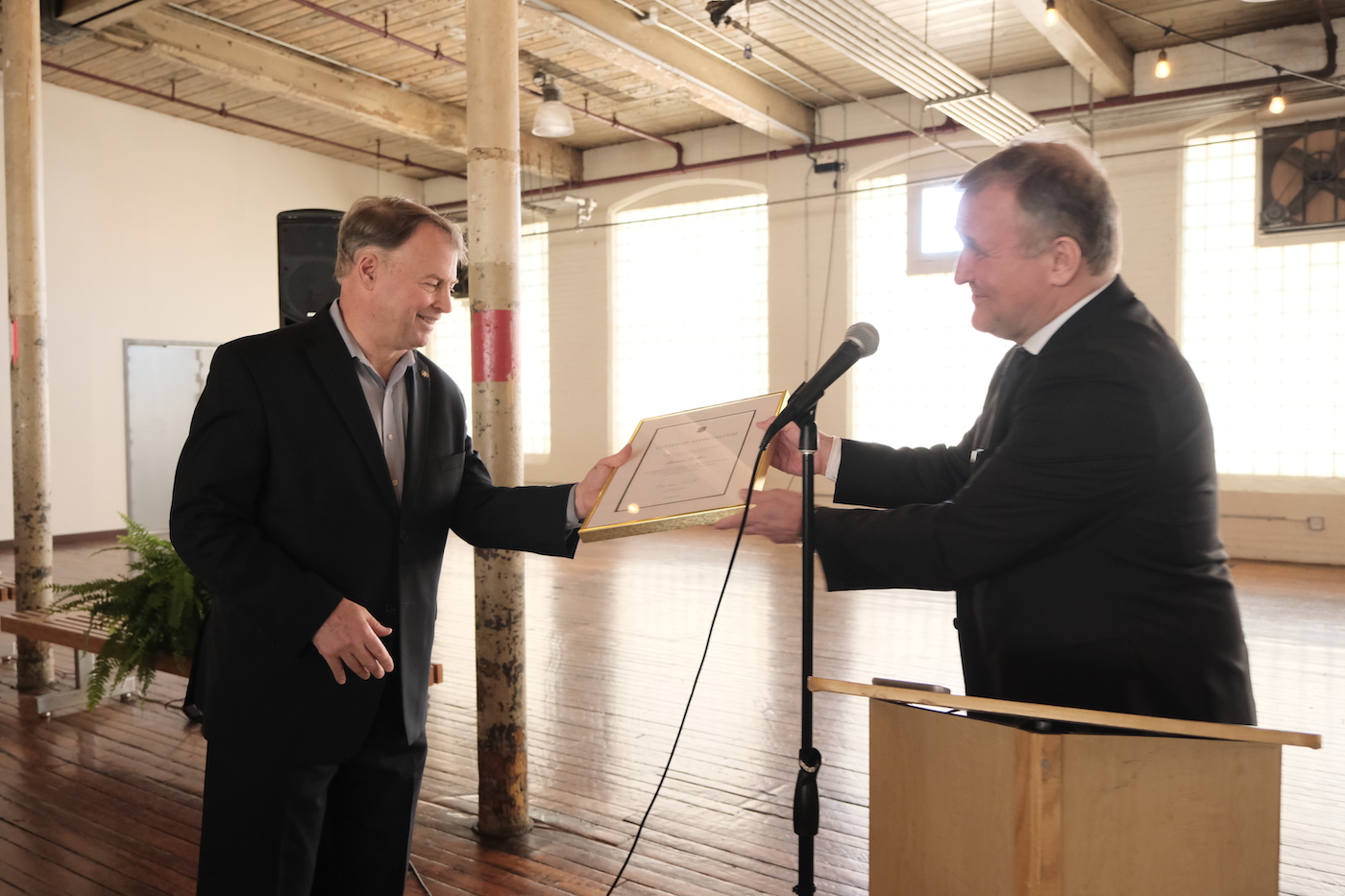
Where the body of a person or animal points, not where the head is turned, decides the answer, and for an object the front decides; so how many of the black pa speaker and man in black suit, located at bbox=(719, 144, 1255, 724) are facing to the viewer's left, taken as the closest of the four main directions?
1

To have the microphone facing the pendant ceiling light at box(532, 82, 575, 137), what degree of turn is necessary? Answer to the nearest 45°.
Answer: approximately 90° to its left

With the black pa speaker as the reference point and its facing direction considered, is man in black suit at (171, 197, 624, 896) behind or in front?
in front

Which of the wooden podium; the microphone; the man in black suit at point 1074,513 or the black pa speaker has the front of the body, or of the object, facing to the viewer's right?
the microphone

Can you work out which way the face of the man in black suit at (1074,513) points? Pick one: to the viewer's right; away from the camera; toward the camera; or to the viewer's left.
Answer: to the viewer's left

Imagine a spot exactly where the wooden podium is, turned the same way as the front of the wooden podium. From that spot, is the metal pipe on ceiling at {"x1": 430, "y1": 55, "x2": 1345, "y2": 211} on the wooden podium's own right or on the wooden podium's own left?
on the wooden podium's own right

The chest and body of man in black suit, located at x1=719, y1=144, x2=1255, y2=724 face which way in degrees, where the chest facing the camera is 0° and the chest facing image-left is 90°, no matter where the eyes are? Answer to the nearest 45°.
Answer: approximately 90°

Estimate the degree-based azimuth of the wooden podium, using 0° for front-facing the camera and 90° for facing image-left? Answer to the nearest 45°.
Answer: approximately 45°

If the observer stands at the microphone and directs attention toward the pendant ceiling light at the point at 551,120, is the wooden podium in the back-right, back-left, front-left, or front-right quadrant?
back-right

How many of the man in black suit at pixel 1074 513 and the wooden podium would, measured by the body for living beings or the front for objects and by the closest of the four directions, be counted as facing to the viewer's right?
0

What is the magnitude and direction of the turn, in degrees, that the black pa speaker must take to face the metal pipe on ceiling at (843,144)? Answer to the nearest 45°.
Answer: approximately 135° to its left

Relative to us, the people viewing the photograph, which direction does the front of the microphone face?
facing to the right of the viewer
